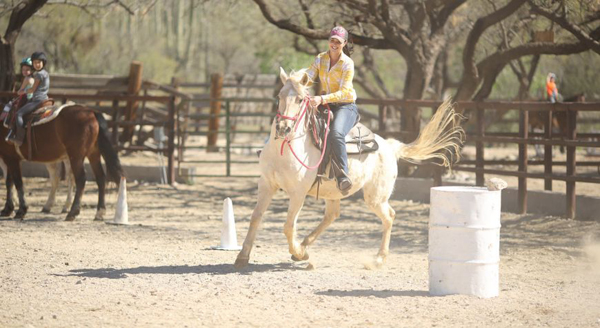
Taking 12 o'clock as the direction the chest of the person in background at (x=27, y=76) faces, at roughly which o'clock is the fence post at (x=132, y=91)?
The fence post is roughly at 5 o'clock from the person in background.

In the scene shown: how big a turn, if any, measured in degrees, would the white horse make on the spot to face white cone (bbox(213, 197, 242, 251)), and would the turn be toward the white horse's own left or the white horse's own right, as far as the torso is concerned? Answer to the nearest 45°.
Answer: approximately 90° to the white horse's own right

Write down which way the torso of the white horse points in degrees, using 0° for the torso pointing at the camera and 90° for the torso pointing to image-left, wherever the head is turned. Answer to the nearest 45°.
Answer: approximately 45°

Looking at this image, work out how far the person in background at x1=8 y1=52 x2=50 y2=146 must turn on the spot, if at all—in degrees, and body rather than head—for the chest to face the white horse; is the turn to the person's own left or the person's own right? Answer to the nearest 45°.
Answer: approximately 135° to the person's own left

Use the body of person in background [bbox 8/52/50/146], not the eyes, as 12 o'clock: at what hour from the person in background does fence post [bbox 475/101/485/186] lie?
The fence post is roughly at 6 o'clock from the person in background.

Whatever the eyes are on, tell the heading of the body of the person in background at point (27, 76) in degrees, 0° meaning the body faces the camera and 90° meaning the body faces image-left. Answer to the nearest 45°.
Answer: approximately 45°

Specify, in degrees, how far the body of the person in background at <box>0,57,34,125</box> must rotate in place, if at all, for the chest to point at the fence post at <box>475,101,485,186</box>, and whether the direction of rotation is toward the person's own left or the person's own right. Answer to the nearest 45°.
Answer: approximately 135° to the person's own left

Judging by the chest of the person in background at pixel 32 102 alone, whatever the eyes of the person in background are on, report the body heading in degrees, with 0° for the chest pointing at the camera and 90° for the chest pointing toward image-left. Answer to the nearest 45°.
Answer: approximately 90°
